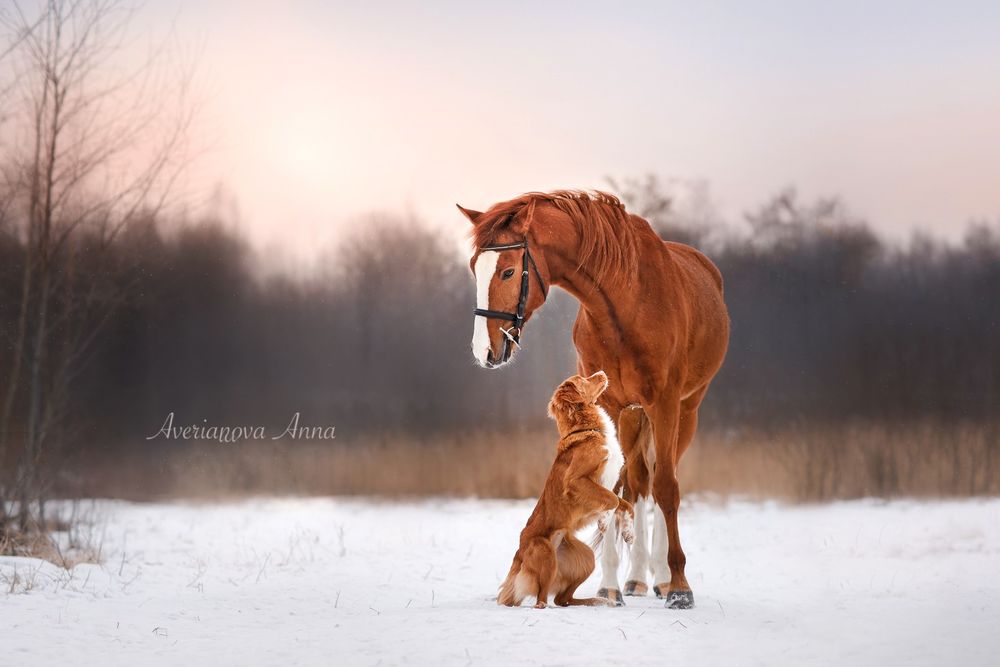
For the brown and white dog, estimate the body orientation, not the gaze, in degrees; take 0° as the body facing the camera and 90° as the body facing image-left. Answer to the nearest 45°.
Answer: approximately 270°

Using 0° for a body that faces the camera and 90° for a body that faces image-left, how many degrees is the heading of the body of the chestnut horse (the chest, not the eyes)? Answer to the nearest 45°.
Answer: approximately 45°
